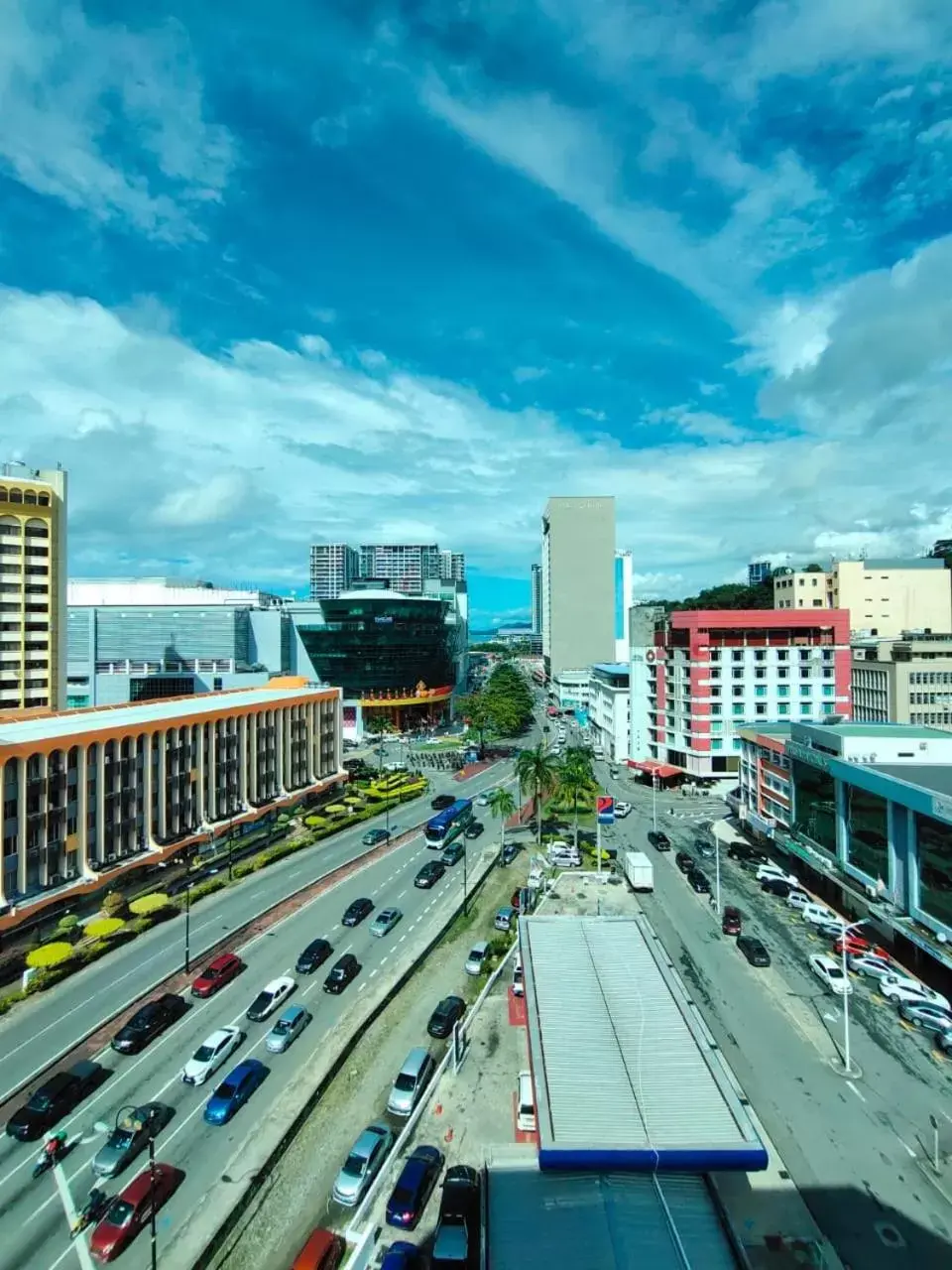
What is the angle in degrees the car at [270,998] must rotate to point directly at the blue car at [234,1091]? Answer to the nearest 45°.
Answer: approximately 45° to its left

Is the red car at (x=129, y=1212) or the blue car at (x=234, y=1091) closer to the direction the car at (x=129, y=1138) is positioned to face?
the red car

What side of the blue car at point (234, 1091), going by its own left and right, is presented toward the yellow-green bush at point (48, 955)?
right

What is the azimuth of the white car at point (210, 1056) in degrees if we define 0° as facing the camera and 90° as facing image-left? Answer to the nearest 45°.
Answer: approximately 45°

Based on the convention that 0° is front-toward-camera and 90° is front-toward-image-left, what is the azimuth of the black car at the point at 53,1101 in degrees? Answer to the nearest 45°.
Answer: approximately 45°

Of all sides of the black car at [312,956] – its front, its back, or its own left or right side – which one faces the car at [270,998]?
front

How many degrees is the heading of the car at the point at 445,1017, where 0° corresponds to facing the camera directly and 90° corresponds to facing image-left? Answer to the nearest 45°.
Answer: approximately 45°

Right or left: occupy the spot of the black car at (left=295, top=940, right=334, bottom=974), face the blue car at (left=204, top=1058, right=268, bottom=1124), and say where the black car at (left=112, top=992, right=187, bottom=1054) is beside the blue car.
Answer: right

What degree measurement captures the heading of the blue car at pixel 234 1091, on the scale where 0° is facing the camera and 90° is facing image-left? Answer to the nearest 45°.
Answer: approximately 45°

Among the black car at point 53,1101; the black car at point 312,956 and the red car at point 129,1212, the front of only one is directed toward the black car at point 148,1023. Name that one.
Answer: the black car at point 312,956

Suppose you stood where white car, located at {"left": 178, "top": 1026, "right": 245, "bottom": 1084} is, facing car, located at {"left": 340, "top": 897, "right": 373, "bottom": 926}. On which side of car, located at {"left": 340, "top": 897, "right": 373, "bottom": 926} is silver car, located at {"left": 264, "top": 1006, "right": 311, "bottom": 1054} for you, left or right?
right

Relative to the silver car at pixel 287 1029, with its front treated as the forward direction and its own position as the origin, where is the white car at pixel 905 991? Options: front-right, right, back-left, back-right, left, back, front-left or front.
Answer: back-left
